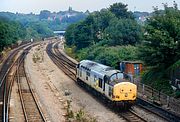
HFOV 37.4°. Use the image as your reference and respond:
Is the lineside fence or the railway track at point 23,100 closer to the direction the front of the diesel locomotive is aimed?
the lineside fence

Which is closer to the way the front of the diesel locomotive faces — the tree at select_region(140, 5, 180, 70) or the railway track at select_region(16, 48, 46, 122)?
the tree

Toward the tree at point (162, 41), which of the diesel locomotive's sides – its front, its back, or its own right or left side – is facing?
left

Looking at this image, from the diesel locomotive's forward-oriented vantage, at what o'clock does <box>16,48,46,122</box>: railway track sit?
The railway track is roughly at 5 o'clock from the diesel locomotive.

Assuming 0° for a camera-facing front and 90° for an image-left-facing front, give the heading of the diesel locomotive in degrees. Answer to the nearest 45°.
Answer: approximately 315°

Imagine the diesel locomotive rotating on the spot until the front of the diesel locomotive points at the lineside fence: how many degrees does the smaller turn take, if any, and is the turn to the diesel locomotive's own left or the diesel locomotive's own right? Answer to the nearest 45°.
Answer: approximately 90° to the diesel locomotive's own left

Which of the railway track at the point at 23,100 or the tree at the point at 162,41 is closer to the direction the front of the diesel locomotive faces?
the tree
